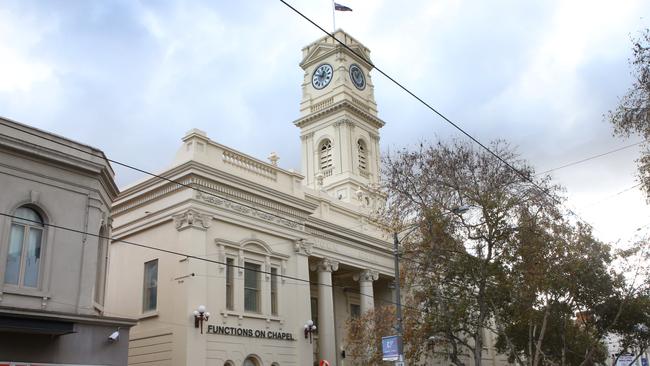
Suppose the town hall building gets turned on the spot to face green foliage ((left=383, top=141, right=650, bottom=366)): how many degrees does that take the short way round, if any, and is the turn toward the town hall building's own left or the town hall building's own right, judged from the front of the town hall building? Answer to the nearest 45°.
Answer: approximately 45° to the town hall building's own left

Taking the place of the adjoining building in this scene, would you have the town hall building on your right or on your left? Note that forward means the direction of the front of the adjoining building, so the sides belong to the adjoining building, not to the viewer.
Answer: on your left

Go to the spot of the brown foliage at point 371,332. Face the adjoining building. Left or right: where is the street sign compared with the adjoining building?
left

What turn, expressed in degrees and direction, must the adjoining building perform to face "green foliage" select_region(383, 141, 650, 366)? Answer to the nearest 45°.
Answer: approximately 45° to its left

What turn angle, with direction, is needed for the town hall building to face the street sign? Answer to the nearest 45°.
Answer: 0° — it already faces it

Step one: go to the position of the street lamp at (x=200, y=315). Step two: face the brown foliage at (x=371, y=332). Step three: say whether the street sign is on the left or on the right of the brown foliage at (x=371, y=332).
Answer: right

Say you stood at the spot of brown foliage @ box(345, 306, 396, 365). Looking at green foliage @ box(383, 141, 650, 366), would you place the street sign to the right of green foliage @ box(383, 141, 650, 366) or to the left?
right

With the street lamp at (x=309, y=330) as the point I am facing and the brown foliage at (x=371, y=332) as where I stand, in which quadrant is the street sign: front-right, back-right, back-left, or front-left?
back-left

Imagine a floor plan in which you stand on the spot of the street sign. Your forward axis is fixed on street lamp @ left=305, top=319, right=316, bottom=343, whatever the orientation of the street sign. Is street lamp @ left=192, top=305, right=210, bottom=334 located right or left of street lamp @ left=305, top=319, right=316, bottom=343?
left

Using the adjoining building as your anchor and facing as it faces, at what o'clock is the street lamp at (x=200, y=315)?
The street lamp is roughly at 9 o'clock from the adjoining building.
